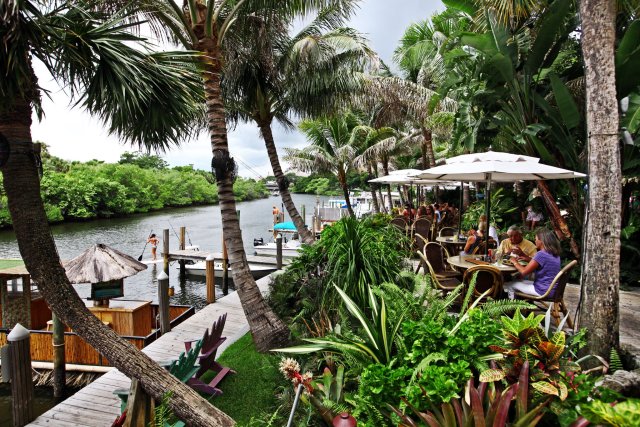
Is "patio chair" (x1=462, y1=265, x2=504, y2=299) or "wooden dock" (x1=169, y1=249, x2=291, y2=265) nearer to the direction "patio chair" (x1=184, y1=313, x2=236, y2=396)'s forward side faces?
the wooden dock

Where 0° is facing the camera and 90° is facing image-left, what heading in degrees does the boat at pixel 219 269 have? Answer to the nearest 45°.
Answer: approximately 90°

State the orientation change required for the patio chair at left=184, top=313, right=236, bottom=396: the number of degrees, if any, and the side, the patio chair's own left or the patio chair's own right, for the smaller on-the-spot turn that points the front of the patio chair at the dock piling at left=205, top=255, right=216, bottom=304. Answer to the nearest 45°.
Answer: approximately 45° to the patio chair's own right

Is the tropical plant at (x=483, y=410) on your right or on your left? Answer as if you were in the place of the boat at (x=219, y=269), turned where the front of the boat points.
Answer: on your left

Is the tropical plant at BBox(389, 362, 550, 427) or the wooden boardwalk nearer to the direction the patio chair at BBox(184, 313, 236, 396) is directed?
the wooden boardwalk

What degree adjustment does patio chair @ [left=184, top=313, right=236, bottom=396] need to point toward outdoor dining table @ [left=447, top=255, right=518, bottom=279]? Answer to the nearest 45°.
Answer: approximately 135° to its right

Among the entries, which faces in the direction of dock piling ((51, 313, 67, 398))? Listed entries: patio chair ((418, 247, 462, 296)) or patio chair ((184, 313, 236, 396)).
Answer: patio chair ((184, 313, 236, 396))

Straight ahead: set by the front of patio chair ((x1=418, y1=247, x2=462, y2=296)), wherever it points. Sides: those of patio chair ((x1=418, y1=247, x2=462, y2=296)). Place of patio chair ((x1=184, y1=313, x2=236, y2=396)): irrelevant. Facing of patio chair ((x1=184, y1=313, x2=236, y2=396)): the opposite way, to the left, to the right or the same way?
the opposite way

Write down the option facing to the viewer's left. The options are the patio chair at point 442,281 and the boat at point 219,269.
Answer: the boat

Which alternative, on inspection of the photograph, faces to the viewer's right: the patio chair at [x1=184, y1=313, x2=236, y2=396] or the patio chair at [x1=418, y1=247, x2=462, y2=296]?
the patio chair at [x1=418, y1=247, x2=462, y2=296]

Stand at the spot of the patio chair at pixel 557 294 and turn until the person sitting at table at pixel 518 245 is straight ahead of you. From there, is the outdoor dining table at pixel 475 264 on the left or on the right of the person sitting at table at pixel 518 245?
left

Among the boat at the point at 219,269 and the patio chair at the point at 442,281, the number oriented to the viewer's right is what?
1

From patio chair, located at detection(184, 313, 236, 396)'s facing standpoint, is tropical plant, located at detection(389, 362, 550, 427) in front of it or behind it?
behind

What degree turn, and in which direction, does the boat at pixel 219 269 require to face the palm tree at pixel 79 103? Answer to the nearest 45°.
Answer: approximately 90° to its left

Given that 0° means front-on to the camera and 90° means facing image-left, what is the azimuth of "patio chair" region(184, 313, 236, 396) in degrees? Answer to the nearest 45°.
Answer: approximately 135°
